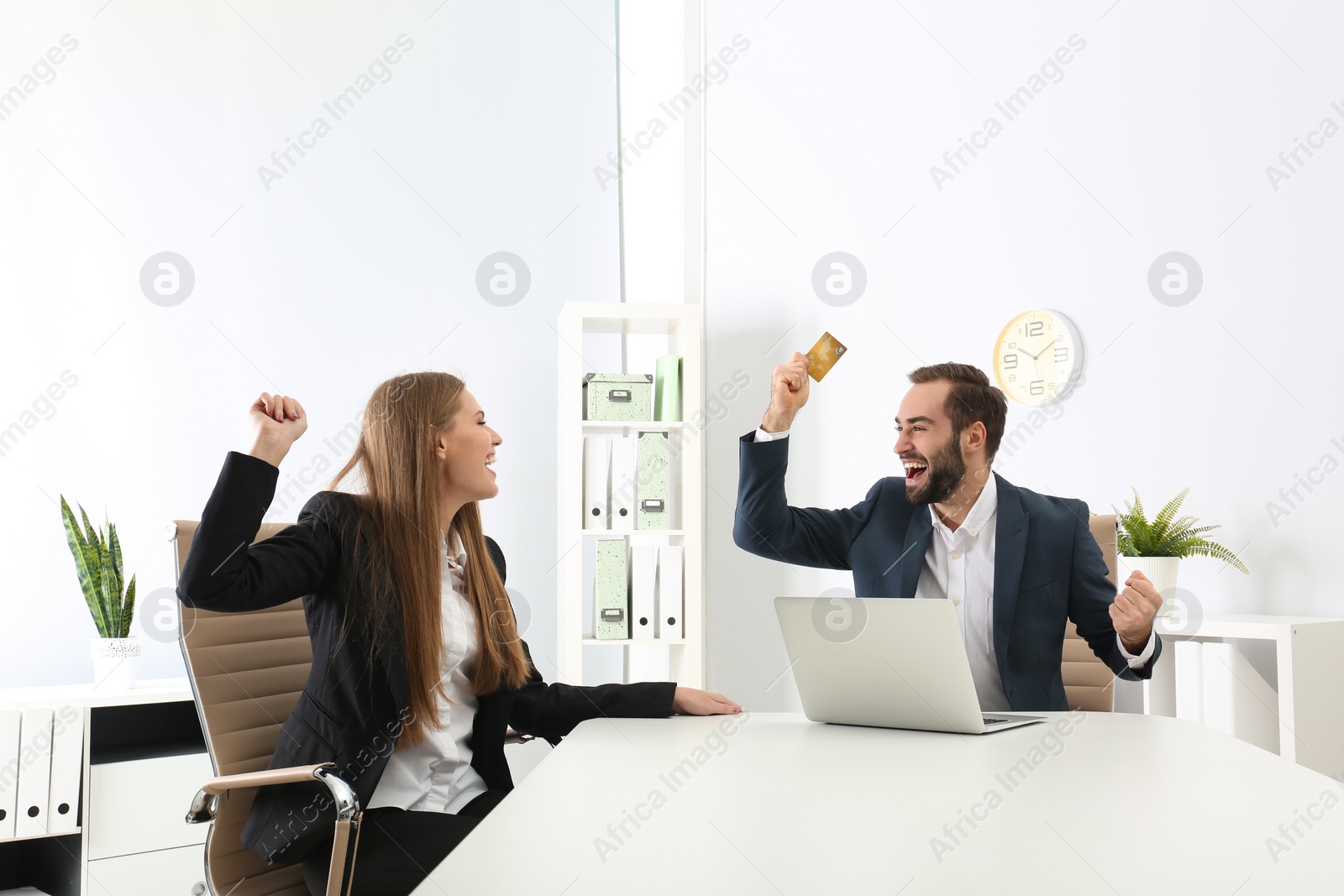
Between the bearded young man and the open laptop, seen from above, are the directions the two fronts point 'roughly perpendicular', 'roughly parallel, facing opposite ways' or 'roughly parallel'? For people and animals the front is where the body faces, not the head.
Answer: roughly parallel, facing opposite ways

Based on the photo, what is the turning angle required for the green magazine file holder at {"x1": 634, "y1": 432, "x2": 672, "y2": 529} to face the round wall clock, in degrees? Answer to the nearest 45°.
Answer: approximately 45° to its left

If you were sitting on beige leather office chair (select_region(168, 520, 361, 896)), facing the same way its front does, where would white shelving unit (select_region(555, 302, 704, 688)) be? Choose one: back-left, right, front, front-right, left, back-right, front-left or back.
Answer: left

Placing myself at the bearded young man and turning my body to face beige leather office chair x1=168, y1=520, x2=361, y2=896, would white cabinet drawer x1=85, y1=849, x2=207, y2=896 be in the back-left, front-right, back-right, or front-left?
front-right

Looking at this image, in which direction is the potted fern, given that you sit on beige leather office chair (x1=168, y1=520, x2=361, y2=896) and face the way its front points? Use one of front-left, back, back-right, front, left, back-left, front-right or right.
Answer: front-left

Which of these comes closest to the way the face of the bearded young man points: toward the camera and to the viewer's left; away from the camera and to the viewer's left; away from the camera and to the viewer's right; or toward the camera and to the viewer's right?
toward the camera and to the viewer's left

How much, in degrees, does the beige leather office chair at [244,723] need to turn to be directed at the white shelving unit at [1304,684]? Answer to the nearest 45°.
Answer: approximately 45° to its left

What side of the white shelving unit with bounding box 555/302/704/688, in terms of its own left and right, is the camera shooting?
front

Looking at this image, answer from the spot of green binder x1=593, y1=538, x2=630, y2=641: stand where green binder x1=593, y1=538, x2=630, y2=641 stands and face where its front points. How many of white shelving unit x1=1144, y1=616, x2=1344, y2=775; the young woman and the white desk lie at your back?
0

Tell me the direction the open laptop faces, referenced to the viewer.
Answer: facing away from the viewer and to the right of the viewer

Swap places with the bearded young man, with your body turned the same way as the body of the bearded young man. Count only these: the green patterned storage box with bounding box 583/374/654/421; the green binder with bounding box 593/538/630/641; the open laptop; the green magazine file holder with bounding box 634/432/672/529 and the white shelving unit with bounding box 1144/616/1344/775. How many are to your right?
3

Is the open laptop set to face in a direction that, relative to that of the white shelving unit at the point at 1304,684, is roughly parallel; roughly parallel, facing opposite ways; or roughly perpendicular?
roughly parallel, facing opposite ways

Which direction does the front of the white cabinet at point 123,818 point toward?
toward the camera

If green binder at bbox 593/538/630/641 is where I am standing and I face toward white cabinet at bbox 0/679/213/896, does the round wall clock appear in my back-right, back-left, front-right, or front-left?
back-left

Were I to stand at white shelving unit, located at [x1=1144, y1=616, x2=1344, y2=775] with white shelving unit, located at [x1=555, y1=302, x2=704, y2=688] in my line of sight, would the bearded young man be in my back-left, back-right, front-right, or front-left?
front-left

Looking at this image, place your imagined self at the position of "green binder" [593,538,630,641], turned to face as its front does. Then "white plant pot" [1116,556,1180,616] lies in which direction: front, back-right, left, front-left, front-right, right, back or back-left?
front-left

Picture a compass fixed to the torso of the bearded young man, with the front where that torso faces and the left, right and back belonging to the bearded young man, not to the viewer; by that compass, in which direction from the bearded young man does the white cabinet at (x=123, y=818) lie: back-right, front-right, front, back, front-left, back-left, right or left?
front-right
